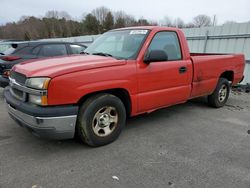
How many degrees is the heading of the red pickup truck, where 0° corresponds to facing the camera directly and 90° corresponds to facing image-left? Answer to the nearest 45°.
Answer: approximately 45°

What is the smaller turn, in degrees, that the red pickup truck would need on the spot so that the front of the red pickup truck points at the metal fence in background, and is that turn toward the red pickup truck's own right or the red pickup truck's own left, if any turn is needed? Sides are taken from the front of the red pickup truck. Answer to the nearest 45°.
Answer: approximately 180°
